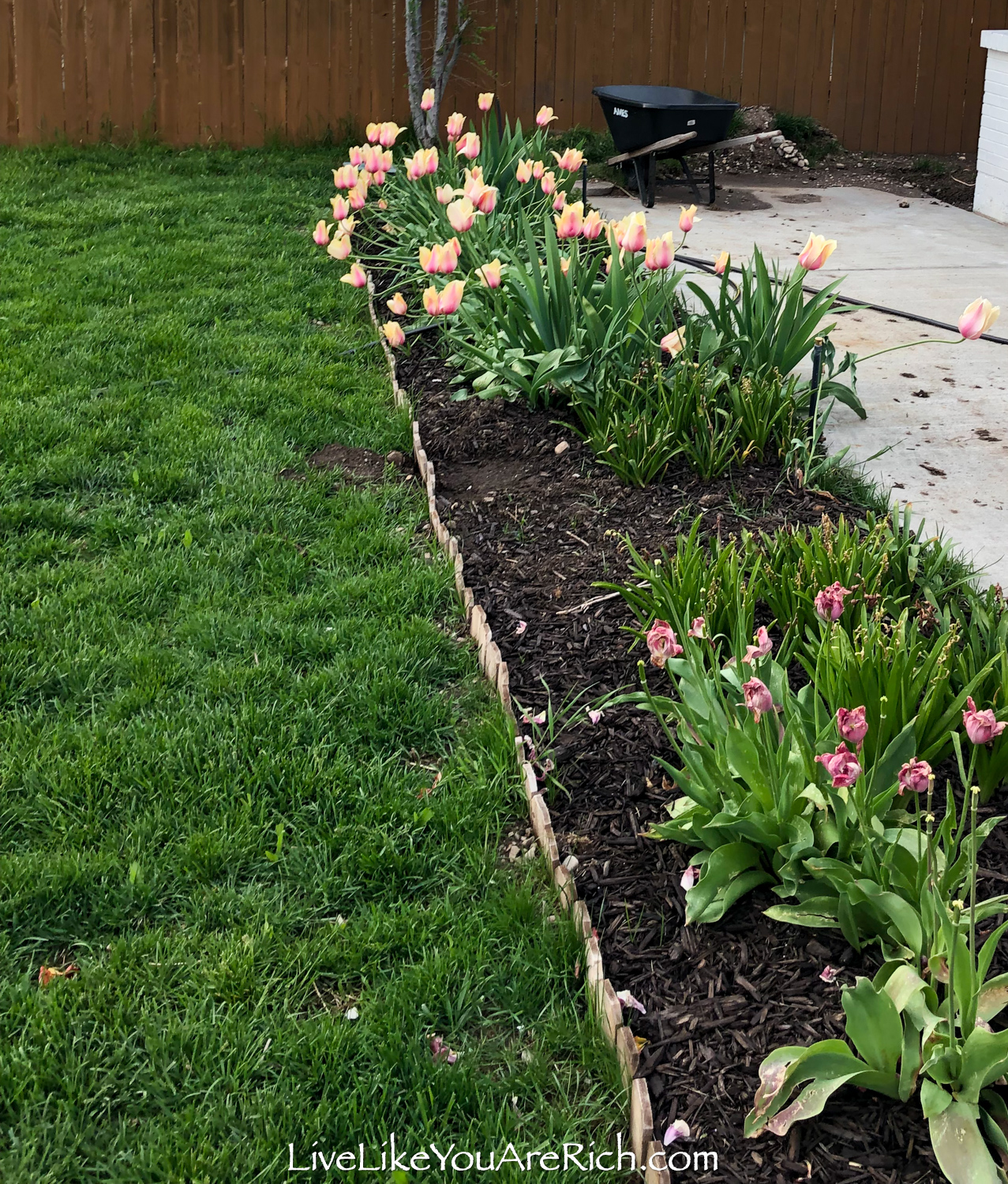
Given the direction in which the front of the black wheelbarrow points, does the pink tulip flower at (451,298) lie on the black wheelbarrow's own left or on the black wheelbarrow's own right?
on the black wheelbarrow's own left

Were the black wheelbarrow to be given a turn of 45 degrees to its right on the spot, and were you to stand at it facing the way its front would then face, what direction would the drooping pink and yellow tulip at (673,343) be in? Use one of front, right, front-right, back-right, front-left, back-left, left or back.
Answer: back

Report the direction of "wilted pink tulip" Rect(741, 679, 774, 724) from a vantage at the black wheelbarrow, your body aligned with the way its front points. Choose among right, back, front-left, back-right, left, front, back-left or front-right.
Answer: back-left

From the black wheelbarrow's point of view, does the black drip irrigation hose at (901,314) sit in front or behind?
behind

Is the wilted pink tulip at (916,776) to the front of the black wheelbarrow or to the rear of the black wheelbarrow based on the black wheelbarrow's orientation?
to the rear

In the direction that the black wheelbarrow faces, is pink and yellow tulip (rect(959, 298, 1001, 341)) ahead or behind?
behind

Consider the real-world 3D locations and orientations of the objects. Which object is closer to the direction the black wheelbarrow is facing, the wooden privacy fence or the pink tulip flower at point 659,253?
the wooden privacy fence

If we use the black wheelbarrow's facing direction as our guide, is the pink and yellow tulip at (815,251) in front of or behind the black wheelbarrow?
behind

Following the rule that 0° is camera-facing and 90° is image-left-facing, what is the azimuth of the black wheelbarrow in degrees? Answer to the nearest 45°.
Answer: approximately 135°

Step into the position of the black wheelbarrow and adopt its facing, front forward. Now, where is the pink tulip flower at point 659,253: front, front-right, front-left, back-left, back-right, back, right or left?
back-left

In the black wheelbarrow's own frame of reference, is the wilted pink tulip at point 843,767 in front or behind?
behind

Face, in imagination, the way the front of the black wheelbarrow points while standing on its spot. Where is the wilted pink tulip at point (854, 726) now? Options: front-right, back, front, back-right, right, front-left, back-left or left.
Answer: back-left
